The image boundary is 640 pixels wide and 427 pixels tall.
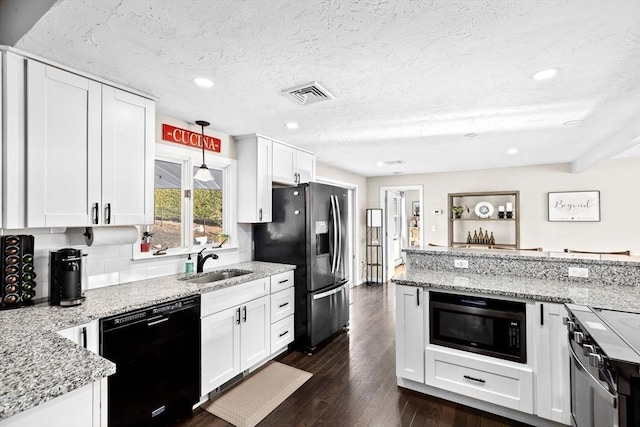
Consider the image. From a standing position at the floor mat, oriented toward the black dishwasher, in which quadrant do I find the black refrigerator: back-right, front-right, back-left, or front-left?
back-right

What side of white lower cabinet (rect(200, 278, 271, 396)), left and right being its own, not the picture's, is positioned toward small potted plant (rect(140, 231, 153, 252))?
back

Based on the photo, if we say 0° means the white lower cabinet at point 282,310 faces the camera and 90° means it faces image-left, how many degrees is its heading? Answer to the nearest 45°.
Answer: approximately 315°

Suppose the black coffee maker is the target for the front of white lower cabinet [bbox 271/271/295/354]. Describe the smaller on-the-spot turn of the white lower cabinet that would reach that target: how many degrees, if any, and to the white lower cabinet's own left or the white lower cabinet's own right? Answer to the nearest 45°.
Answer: approximately 90° to the white lower cabinet's own right

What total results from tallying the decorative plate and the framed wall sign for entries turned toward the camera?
2

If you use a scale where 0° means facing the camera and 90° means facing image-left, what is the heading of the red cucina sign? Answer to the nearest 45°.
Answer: approximately 315°

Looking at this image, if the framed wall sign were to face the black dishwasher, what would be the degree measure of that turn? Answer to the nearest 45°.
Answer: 0° — it already faces it

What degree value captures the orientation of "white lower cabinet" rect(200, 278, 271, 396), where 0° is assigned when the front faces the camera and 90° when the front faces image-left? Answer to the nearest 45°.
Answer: approximately 315°

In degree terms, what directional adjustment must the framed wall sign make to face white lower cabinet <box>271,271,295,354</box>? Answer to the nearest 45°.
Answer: approximately 45° to its right

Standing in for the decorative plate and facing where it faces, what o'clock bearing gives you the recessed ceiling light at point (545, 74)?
The recessed ceiling light is roughly at 12 o'clock from the decorative plate.

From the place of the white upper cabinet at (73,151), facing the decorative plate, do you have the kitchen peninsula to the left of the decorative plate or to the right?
right

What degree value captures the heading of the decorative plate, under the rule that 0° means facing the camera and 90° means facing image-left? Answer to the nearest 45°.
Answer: approximately 0°

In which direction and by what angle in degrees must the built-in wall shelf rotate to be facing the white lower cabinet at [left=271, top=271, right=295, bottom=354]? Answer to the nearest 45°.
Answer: approximately 45° to its right

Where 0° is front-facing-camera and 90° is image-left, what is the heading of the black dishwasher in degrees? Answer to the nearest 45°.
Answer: approximately 315°
